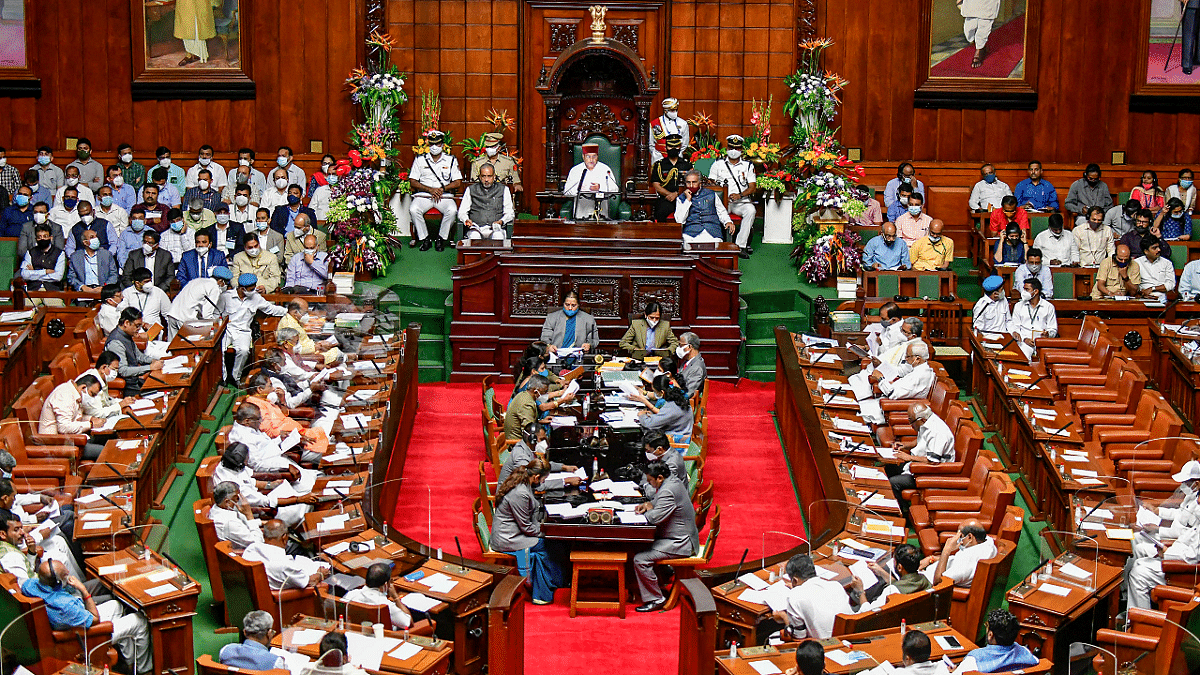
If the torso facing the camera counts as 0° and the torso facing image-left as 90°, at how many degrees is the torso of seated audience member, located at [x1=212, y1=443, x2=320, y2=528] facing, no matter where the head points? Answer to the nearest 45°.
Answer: approximately 270°

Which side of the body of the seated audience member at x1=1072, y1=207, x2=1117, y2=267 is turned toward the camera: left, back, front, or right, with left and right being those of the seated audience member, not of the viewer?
front

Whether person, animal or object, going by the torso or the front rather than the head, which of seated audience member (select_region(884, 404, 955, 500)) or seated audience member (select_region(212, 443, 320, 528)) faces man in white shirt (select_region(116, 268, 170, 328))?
seated audience member (select_region(884, 404, 955, 500))

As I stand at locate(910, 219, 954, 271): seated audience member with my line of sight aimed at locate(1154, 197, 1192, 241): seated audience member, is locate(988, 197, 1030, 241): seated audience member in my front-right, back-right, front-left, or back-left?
front-left

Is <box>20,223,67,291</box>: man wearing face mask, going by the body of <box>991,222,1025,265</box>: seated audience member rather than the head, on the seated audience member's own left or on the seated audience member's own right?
on the seated audience member's own right

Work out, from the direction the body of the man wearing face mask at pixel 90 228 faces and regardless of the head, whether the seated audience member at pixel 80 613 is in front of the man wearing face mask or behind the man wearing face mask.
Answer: in front

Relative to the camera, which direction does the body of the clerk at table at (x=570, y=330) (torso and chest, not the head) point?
toward the camera

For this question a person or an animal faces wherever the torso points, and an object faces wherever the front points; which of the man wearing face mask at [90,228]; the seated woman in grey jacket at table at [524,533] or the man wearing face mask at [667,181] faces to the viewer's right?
the seated woman in grey jacket at table

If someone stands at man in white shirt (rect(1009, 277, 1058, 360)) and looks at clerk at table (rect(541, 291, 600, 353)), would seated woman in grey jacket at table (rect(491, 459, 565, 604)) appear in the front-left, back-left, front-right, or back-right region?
front-left

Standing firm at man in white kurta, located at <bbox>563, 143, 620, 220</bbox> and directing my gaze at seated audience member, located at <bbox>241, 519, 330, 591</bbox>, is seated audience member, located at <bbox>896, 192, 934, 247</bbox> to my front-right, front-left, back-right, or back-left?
back-left

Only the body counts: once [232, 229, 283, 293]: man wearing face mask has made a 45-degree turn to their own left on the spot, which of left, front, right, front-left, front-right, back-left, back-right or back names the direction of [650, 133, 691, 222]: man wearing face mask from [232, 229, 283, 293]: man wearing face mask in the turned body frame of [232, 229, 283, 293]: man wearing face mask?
front-left

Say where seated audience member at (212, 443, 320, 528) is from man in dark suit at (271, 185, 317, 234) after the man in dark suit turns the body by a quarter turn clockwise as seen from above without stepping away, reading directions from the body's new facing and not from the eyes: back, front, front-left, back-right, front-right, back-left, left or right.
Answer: left

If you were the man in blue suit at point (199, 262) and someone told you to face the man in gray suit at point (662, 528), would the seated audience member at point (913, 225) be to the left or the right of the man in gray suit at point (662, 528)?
left

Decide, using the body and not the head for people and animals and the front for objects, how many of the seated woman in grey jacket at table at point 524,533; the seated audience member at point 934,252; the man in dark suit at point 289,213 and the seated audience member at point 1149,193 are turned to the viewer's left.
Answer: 0

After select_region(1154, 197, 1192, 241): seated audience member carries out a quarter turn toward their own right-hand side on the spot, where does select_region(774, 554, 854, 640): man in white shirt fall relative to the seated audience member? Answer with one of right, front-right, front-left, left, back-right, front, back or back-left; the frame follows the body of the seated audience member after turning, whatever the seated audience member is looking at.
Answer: left

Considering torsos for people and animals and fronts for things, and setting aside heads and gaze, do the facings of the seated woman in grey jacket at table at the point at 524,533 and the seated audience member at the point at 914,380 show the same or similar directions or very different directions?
very different directions

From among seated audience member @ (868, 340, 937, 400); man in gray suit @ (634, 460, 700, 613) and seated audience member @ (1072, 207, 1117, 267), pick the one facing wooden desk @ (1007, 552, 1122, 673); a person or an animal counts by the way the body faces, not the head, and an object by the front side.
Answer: seated audience member @ (1072, 207, 1117, 267)

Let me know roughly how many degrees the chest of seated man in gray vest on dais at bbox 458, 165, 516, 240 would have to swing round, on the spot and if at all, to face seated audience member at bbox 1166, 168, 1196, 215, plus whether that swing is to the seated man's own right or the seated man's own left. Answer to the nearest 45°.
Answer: approximately 90° to the seated man's own left

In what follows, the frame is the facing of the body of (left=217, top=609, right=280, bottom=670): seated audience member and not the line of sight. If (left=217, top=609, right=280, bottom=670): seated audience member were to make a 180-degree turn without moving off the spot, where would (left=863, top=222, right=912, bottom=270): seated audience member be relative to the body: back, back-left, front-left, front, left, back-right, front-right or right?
back
